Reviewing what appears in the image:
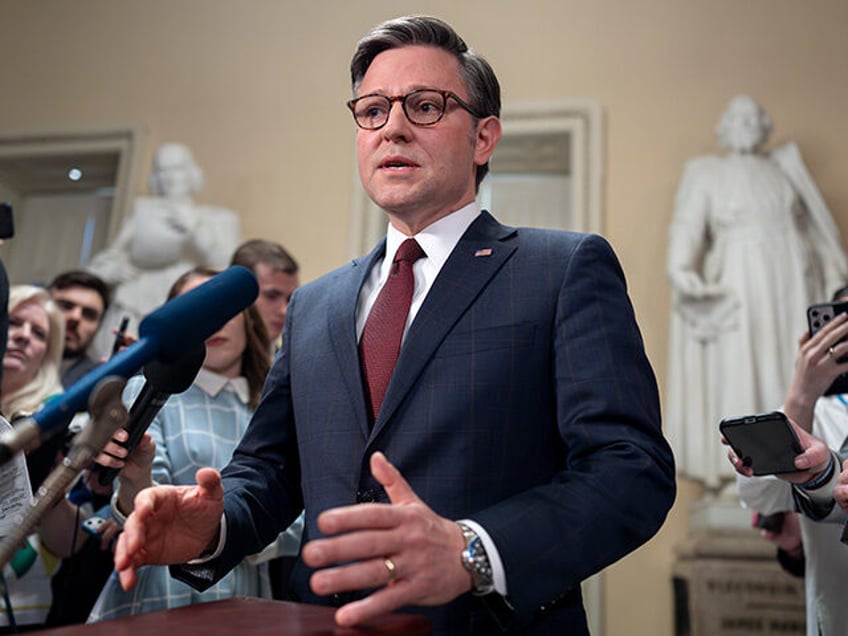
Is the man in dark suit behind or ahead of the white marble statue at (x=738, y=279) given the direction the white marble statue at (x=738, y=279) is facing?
ahead

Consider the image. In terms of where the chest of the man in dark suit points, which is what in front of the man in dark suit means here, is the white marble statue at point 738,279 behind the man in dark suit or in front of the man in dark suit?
behind

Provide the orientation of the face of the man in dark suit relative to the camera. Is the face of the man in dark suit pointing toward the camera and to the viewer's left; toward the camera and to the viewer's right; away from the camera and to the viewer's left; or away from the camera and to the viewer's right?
toward the camera and to the viewer's left

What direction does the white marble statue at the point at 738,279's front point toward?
toward the camera

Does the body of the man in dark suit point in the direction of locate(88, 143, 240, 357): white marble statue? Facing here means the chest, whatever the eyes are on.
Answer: no

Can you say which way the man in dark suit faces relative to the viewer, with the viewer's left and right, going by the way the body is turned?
facing the viewer and to the left of the viewer

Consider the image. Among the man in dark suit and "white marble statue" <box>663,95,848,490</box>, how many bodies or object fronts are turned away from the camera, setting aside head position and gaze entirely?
0

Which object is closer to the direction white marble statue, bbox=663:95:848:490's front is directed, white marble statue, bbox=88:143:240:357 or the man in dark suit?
the man in dark suit

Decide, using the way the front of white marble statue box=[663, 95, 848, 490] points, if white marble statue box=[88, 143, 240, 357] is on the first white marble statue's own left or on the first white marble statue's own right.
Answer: on the first white marble statue's own right

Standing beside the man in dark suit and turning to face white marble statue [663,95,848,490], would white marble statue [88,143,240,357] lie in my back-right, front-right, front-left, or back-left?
front-left
